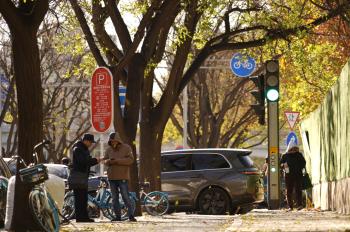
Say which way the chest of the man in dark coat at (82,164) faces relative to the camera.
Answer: to the viewer's right

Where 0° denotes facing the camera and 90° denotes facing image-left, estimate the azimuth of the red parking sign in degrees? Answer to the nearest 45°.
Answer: approximately 0°

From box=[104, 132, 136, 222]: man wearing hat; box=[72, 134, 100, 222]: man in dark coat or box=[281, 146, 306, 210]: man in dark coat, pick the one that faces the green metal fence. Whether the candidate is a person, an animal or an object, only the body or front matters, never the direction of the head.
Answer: box=[72, 134, 100, 222]: man in dark coat
